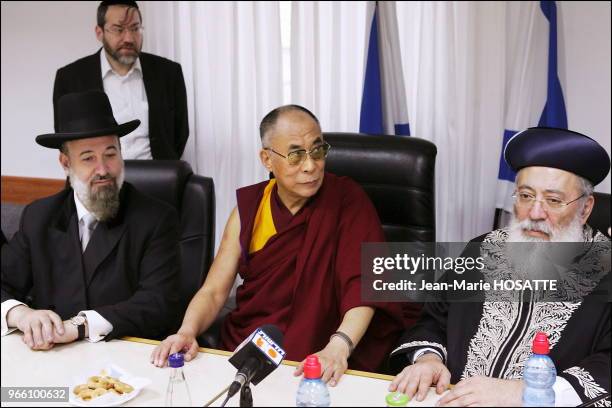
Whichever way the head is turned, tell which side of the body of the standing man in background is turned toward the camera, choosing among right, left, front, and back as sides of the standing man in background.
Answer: front

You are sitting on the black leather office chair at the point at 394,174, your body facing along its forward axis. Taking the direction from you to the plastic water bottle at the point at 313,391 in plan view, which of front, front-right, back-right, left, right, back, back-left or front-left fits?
front

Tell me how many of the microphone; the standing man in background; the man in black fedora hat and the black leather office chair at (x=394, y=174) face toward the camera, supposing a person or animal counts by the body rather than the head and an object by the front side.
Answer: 3

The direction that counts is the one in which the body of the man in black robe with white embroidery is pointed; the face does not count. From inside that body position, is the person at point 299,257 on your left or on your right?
on your right

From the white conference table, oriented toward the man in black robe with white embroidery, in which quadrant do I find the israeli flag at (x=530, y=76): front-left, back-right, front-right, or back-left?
front-left

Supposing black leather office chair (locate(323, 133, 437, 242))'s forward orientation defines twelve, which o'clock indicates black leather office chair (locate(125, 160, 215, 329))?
black leather office chair (locate(125, 160, 215, 329)) is roughly at 3 o'clock from black leather office chair (locate(323, 133, 437, 242)).

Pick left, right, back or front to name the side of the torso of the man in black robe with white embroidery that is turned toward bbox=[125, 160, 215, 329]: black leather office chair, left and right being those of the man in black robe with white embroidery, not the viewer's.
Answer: right

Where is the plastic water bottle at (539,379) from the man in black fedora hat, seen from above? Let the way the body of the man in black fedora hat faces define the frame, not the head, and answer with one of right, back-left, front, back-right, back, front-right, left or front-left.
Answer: front-left

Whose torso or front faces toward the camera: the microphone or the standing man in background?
the standing man in background

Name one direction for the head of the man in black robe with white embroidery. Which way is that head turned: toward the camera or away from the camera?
toward the camera

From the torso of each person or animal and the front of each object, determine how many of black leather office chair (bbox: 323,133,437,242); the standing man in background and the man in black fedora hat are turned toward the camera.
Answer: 3

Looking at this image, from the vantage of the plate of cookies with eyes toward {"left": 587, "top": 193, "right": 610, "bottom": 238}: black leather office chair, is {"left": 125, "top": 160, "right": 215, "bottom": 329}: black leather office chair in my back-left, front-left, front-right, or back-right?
front-left

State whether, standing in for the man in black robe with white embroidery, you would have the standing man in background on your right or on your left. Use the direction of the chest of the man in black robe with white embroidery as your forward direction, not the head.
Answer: on your right

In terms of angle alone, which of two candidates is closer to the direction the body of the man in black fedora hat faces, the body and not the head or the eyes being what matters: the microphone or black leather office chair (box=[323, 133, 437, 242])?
the microphone

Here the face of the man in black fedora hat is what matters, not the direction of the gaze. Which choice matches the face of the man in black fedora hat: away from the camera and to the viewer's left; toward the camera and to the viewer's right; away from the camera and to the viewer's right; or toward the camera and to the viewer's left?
toward the camera and to the viewer's right

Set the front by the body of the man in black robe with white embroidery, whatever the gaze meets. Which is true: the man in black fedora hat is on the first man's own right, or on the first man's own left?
on the first man's own right

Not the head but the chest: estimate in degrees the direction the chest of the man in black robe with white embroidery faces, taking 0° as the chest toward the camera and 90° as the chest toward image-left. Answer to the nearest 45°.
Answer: approximately 45°
